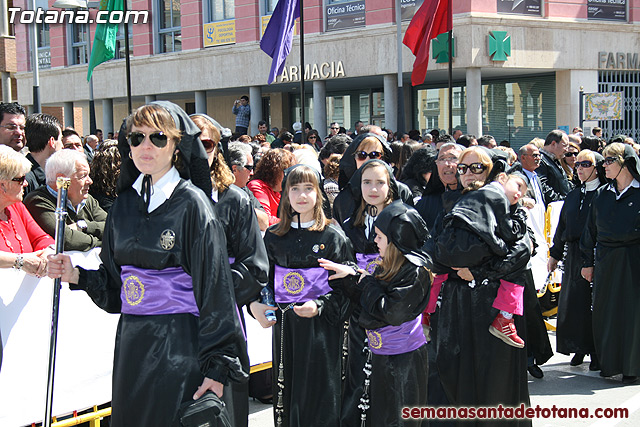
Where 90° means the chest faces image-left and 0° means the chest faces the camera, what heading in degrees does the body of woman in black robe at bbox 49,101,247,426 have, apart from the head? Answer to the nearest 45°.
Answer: approximately 45°

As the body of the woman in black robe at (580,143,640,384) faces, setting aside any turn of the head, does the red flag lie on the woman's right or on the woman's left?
on the woman's right

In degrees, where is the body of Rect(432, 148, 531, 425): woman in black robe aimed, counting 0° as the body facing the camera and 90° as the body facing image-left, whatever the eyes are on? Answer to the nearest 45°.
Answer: approximately 45°

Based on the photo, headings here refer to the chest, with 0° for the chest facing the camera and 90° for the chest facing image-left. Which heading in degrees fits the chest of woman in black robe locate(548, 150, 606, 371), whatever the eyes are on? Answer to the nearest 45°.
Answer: approximately 45°

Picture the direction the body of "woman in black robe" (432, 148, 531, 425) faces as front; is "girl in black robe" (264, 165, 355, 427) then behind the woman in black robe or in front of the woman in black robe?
in front

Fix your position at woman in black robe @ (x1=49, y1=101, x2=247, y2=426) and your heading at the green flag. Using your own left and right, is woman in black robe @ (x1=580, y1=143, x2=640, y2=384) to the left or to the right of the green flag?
right

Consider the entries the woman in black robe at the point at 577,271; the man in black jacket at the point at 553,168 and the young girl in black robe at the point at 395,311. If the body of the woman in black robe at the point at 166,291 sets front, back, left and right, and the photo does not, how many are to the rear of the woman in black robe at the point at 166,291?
3

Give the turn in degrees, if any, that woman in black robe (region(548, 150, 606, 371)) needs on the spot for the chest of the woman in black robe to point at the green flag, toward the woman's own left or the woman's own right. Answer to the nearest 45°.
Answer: approximately 90° to the woman's own right

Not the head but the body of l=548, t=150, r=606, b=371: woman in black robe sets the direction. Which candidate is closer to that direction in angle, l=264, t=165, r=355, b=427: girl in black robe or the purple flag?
the girl in black robe
